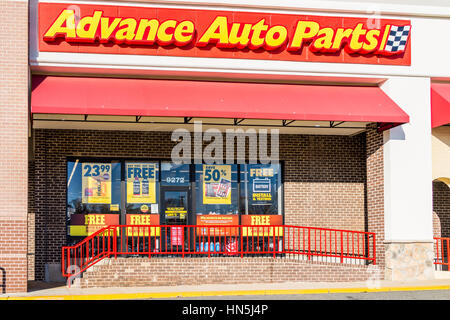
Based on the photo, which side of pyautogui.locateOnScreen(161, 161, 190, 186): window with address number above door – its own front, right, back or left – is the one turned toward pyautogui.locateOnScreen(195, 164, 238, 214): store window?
left

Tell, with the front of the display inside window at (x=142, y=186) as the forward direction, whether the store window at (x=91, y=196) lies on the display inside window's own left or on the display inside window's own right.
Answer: on the display inside window's own right

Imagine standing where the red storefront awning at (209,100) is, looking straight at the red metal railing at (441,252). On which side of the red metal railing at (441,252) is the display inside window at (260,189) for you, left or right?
left

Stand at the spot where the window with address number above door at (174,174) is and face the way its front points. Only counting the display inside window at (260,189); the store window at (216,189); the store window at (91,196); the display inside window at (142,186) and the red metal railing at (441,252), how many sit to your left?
3

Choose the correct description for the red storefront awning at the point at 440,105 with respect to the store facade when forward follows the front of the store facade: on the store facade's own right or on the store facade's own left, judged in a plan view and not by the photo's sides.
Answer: on the store facade's own left

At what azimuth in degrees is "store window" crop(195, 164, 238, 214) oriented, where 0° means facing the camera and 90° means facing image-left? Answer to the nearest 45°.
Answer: approximately 0°

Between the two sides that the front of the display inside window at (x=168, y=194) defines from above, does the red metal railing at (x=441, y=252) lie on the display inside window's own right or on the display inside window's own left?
on the display inside window's own left
